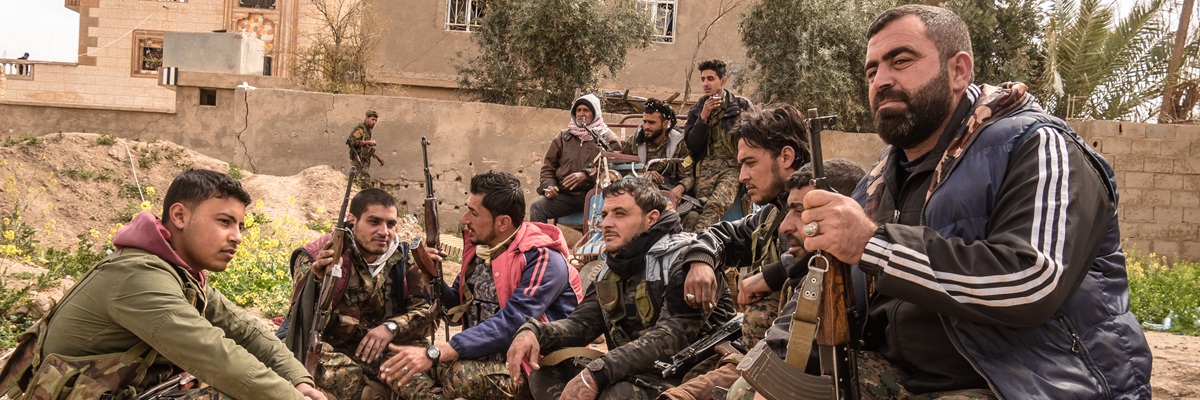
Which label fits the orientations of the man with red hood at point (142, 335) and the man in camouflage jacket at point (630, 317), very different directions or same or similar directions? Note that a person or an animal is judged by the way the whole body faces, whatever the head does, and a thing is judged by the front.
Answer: very different directions

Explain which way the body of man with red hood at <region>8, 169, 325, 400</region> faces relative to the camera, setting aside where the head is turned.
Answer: to the viewer's right

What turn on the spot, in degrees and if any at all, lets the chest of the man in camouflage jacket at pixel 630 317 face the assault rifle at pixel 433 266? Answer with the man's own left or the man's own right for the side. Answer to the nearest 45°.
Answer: approximately 90° to the man's own right

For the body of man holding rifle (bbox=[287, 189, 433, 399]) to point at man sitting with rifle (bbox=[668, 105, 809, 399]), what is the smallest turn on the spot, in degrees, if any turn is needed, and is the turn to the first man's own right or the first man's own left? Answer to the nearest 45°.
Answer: approximately 45° to the first man's own left

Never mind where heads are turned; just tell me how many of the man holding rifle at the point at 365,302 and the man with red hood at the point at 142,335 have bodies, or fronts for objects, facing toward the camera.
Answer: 1

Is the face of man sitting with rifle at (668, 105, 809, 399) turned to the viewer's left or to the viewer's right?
to the viewer's left

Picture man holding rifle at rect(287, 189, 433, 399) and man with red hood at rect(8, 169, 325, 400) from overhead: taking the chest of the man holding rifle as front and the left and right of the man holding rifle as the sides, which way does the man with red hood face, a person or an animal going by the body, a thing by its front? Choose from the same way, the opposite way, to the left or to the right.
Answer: to the left

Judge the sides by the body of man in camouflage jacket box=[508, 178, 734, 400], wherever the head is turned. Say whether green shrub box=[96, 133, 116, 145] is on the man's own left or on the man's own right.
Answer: on the man's own right

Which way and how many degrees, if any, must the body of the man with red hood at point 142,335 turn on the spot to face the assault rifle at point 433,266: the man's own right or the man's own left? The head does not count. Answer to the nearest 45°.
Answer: approximately 45° to the man's own left

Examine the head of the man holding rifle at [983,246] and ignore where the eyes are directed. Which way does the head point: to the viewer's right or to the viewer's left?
to the viewer's left

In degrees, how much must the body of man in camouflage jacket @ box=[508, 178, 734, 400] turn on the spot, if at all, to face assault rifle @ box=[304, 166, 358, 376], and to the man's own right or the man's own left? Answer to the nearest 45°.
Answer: approximately 45° to the man's own right

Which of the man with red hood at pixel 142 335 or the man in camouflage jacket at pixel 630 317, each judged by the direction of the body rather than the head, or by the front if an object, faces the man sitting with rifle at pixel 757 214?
the man with red hood

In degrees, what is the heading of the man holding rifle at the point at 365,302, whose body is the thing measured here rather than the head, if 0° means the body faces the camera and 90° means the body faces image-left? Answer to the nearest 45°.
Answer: approximately 0°

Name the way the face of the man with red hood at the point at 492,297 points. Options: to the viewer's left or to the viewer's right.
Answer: to the viewer's left
